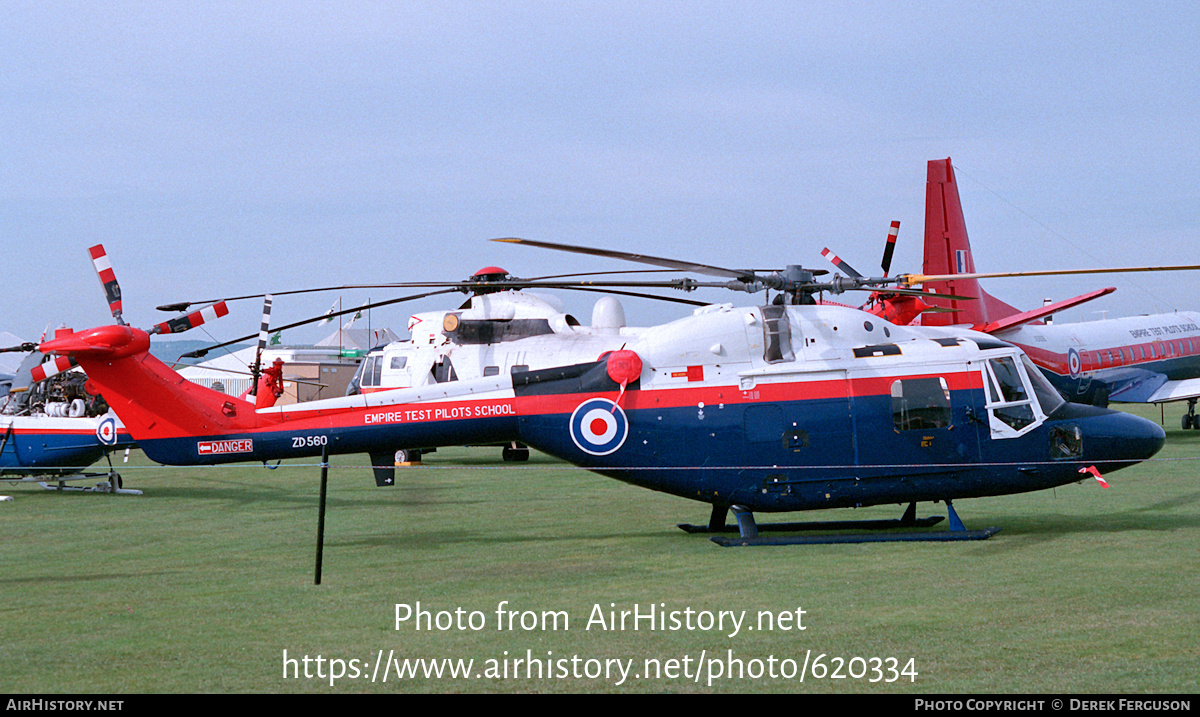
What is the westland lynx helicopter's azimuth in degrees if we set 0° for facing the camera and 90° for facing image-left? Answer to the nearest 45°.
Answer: approximately 270°
